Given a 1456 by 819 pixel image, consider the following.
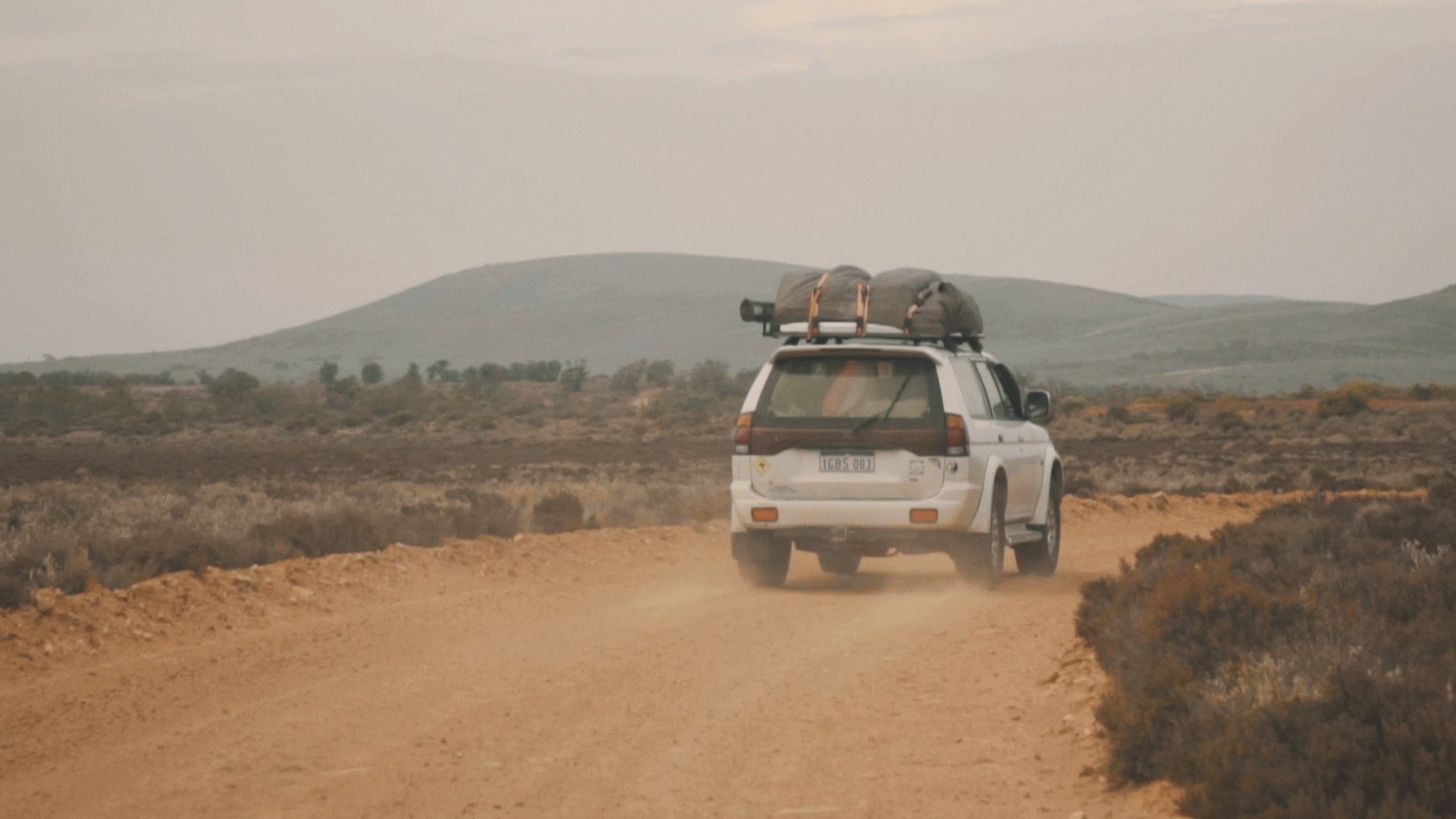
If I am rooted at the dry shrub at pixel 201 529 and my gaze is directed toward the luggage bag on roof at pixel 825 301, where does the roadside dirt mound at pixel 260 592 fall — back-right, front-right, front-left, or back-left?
front-right

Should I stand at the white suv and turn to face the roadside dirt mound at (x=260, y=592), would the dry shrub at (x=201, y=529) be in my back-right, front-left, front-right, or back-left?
front-right

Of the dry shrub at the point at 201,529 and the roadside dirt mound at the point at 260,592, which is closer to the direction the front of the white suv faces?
the dry shrub

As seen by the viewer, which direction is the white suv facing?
away from the camera

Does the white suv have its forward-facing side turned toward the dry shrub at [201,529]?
no

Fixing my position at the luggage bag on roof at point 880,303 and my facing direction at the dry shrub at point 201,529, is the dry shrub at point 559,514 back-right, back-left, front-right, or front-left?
front-right

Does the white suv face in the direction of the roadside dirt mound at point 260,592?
no

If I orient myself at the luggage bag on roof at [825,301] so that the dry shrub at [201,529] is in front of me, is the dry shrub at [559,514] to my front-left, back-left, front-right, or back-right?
front-right

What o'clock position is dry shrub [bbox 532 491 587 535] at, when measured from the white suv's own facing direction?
The dry shrub is roughly at 11 o'clock from the white suv.
